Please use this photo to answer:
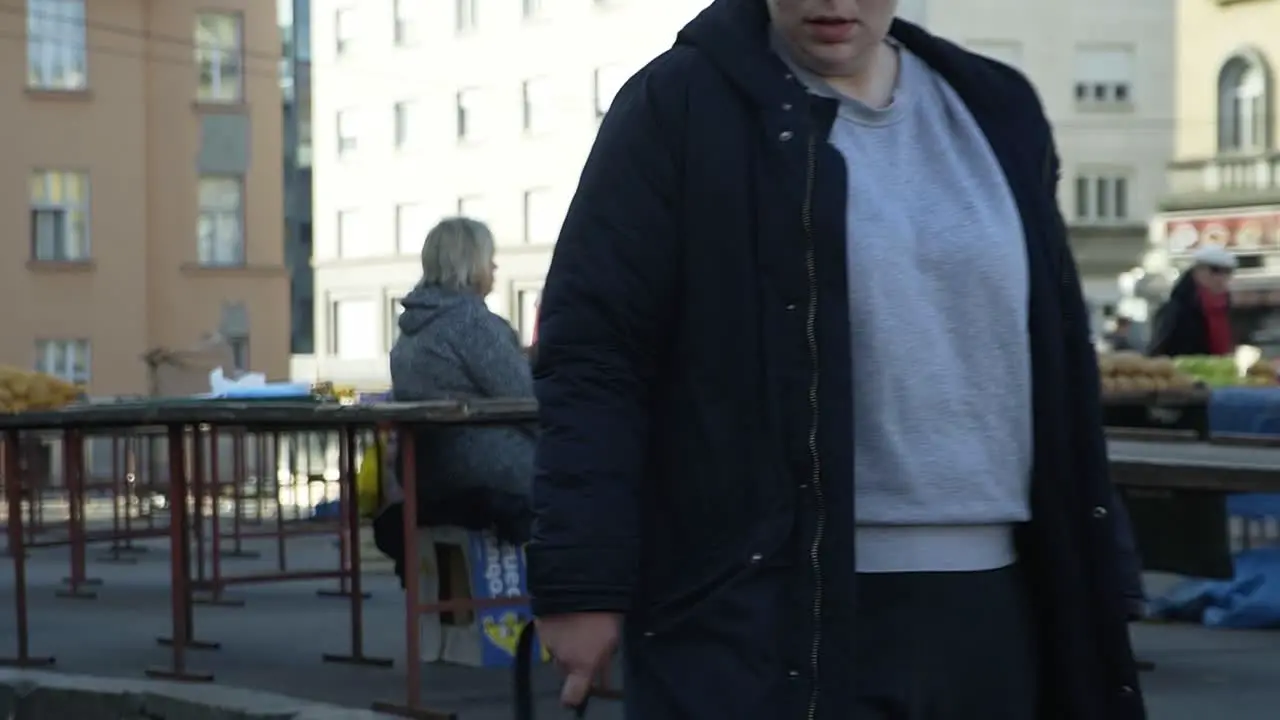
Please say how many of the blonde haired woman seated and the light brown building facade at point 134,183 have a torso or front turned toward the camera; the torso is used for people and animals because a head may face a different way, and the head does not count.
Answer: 1

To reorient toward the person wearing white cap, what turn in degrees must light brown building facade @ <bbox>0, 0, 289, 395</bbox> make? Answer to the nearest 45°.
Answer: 0° — it already faces them

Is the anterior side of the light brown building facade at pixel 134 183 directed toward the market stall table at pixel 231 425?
yes

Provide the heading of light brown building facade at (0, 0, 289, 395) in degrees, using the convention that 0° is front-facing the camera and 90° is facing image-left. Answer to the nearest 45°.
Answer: approximately 0°

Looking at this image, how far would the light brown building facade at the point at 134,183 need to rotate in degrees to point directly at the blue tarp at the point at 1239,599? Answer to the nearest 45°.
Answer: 0° — it already faces it

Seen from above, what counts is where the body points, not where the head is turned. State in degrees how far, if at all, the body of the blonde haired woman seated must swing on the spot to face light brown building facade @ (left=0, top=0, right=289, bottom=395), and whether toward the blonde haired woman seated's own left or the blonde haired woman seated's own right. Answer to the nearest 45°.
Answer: approximately 45° to the blonde haired woman seated's own left

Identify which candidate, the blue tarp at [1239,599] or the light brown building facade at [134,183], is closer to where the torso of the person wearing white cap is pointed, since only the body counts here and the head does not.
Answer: the blue tarp

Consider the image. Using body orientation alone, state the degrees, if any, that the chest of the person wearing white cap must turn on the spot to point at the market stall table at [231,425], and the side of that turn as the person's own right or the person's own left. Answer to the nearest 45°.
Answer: approximately 90° to the person's own right
